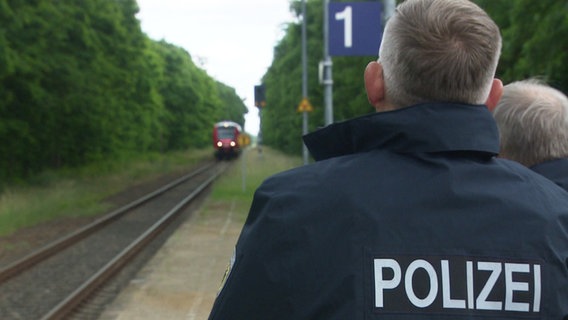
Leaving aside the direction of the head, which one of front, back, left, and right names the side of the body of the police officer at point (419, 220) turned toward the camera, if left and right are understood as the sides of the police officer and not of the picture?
back

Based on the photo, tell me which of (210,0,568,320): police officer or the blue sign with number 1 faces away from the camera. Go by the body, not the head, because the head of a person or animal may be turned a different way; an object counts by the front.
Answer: the police officer

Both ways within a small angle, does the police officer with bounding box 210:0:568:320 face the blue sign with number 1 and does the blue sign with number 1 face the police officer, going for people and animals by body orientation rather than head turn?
yes

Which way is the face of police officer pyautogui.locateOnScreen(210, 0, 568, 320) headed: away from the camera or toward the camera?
away from the camera

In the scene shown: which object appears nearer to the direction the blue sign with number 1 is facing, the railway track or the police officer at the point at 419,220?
the police officer

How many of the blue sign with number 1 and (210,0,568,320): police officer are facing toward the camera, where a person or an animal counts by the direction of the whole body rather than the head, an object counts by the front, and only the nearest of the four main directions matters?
1

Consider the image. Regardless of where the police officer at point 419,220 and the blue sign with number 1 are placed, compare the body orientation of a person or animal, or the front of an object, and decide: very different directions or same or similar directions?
very different directions

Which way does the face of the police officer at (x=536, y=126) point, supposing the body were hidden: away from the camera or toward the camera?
away from the camera

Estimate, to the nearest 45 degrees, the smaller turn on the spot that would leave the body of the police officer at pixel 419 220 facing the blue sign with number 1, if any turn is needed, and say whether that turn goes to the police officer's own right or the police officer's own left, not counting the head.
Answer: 0° — they already face it

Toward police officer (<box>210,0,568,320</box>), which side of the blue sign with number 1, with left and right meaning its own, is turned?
front
